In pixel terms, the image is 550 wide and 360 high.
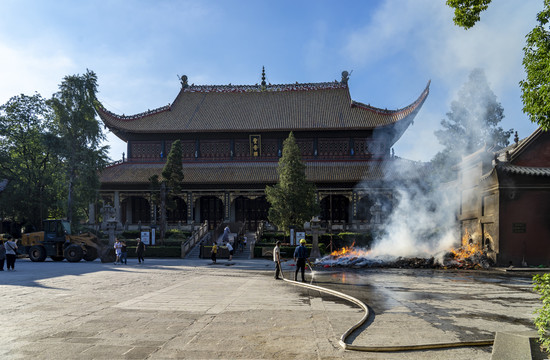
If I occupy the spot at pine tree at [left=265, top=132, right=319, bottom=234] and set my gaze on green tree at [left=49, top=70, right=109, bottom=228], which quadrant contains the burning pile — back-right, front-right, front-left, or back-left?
back-left

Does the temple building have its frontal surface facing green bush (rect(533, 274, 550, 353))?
yes

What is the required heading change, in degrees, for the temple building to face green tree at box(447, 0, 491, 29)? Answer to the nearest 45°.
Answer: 0° — it already faces it

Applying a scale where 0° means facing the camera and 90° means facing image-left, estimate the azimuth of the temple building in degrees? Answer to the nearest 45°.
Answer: approximately 0°

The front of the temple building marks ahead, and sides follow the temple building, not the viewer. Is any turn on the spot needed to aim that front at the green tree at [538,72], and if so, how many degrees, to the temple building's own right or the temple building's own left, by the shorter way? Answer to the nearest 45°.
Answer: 0° — it already faces it
